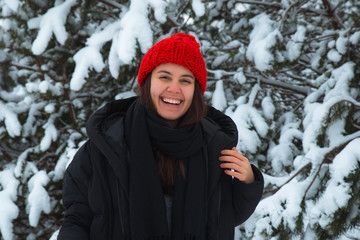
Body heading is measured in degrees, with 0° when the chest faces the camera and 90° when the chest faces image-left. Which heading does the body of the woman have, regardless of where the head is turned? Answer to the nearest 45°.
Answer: approximately 0°
